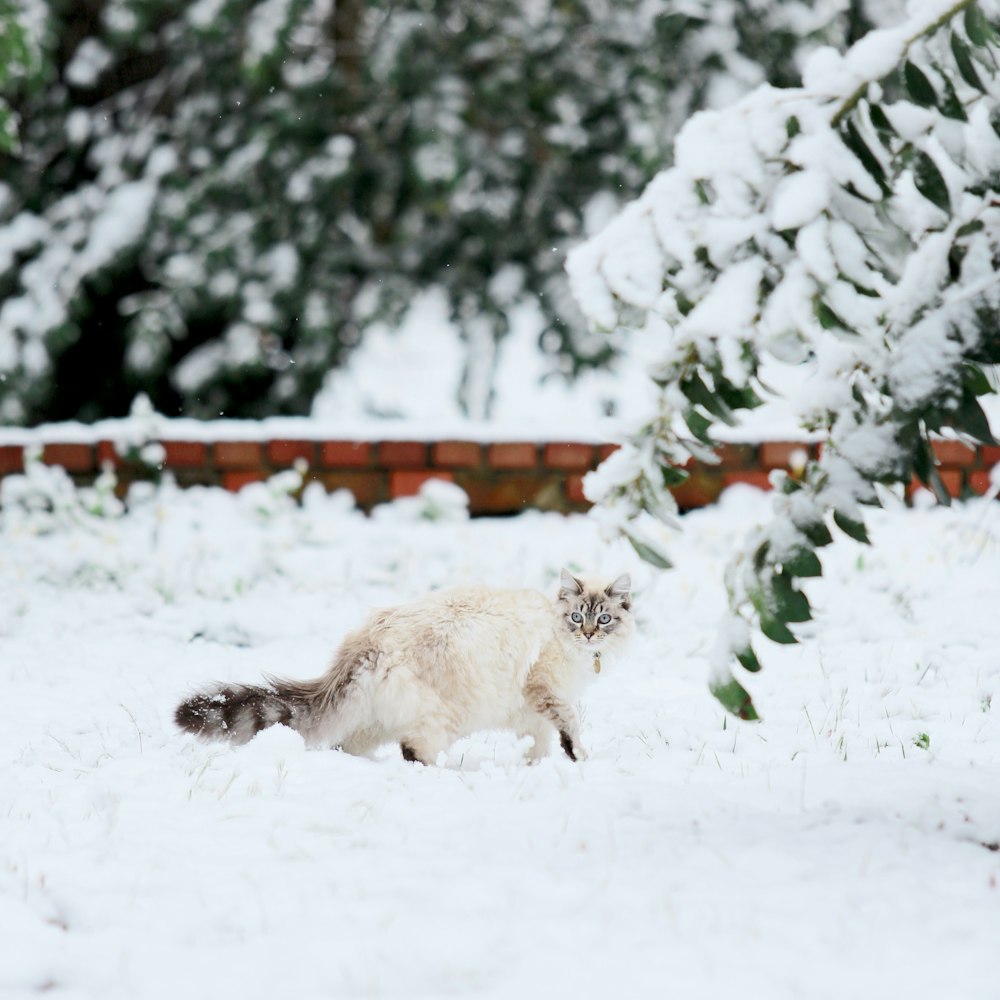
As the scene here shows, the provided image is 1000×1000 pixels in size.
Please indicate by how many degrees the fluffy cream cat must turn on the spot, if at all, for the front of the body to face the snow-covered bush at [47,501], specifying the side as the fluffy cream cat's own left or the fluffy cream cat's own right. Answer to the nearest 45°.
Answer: approximately 135° to the fluffy cream cat's own left

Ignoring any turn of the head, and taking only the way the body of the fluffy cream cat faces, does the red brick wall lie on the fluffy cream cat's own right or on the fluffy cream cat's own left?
on the fluffy cream cat's own left

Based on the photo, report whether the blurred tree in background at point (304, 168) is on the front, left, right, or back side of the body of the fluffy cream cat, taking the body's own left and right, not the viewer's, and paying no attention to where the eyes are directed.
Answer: left

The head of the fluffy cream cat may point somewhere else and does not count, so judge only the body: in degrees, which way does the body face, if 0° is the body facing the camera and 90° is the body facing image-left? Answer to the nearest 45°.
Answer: approximately 270°

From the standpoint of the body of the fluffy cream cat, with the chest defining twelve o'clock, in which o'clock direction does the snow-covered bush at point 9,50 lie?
The snow-covered bush is roughly at 8 o'clock from the fluffy cream cat.
